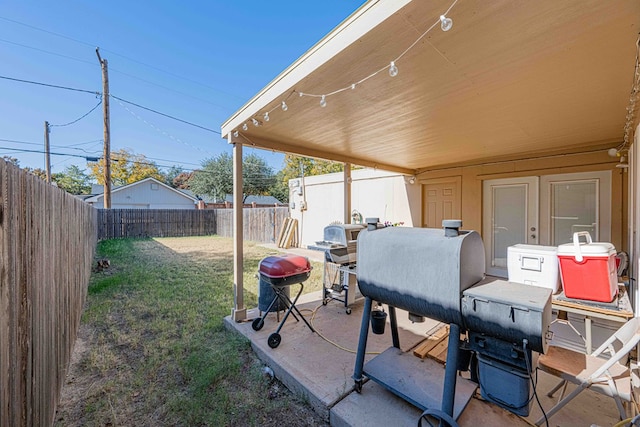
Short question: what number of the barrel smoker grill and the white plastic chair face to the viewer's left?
1

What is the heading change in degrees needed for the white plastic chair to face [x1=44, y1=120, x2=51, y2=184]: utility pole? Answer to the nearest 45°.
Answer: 0° — it already faces it

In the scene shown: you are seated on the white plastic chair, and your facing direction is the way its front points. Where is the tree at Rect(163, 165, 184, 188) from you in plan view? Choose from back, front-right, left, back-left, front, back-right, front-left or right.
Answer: front

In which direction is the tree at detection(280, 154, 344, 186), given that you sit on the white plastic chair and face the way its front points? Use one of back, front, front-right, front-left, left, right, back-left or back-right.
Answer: front-right

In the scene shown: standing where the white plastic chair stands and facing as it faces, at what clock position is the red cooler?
The red cooler is roughly at 3 o'clock from the white plastic chair.

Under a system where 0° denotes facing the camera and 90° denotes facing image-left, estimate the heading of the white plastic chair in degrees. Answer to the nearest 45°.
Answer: approximately 90°

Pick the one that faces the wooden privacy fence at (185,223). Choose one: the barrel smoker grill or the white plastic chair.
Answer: the white plastic chair

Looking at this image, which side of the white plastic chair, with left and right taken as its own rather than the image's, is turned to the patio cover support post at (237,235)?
front

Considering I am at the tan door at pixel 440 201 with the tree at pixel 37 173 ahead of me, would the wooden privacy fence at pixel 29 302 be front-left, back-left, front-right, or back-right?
front-left

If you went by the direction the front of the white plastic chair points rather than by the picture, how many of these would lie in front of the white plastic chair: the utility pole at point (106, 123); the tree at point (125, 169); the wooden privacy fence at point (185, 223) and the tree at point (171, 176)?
4
